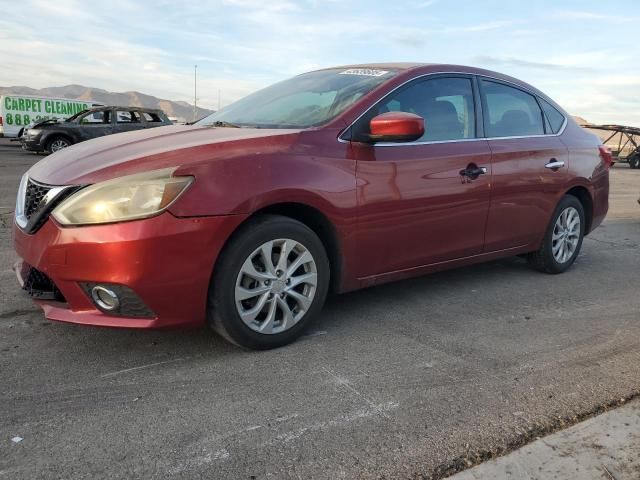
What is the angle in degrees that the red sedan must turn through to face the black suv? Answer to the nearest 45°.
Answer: approximately 90° to its right

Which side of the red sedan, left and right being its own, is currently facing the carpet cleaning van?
right

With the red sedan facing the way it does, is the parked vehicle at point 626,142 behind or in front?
behind

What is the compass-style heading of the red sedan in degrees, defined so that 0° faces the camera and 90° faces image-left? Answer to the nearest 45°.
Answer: approximately 45°
